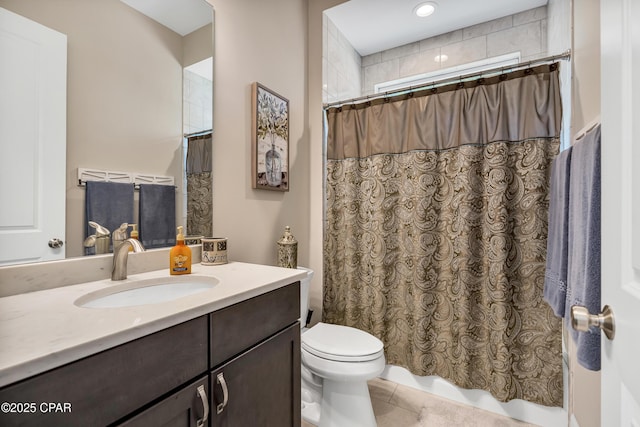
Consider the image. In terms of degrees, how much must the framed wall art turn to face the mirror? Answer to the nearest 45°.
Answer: approximately 90° to its right

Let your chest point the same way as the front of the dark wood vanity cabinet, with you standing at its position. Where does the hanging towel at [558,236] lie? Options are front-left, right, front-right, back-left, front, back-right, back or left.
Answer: front-left

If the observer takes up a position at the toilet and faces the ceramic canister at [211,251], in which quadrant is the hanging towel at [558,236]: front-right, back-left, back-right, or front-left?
back-left

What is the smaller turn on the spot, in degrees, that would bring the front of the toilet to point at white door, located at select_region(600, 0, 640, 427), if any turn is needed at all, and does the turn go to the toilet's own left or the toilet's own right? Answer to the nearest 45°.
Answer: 0° — it already faces it

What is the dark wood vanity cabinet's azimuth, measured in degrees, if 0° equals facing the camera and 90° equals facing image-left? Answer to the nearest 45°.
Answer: approximately 315°

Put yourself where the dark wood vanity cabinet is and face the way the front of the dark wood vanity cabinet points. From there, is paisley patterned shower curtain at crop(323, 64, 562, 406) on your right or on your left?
on your left

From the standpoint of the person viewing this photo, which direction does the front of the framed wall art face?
facing the viewer and to the right of the viewer

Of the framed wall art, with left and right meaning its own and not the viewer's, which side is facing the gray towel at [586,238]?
front

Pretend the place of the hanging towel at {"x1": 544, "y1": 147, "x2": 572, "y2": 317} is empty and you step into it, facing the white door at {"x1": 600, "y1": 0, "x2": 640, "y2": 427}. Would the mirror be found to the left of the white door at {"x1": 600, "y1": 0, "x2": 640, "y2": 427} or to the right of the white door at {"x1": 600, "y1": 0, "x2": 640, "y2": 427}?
right
